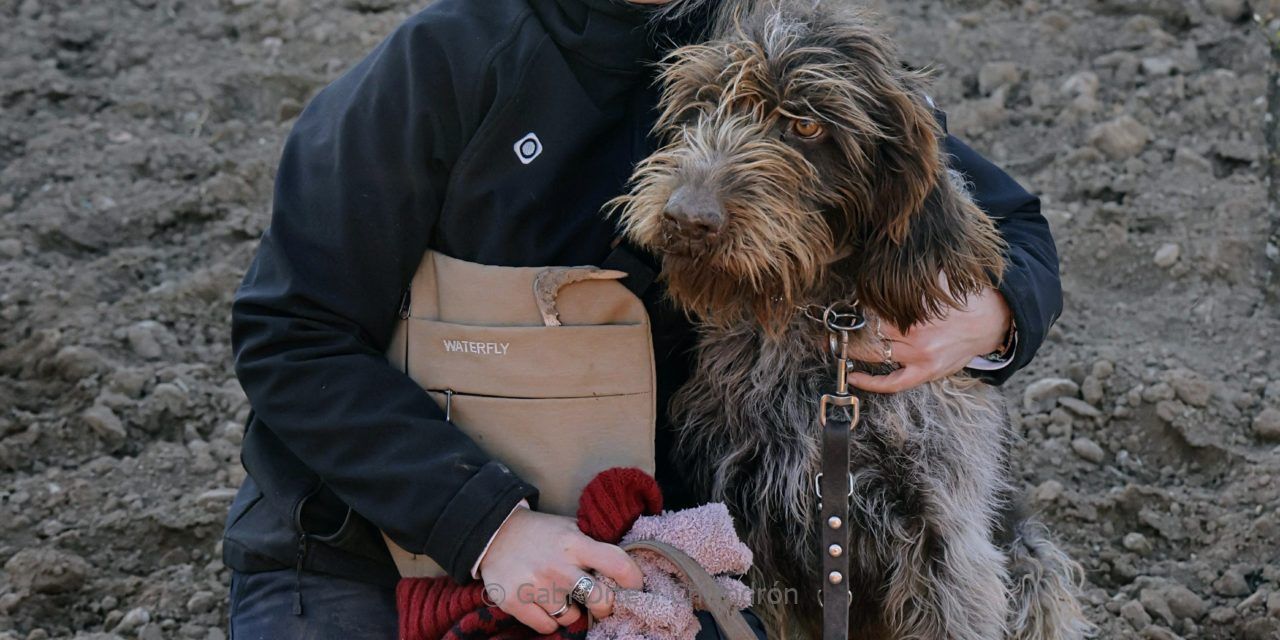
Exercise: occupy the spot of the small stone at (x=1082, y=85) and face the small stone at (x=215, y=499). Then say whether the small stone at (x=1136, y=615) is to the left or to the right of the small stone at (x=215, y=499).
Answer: left

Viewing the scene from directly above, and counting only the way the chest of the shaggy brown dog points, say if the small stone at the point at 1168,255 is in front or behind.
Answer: behind

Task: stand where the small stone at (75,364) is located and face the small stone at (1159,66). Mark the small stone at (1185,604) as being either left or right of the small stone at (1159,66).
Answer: right

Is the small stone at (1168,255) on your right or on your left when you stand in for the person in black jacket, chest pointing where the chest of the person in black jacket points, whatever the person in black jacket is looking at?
on your left

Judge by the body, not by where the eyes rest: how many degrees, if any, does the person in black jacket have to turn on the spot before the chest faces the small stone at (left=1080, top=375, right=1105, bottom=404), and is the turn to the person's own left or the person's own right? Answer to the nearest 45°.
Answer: approximately 90° to the person's own left

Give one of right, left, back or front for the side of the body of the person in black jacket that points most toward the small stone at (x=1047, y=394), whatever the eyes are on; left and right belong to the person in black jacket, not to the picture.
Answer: left

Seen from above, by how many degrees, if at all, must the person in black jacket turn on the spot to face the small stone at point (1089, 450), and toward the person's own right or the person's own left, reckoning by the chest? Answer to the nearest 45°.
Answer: approximately 90° to the person's own left

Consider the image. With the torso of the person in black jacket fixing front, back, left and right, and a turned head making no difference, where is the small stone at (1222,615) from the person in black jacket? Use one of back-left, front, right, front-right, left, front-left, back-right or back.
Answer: front-left

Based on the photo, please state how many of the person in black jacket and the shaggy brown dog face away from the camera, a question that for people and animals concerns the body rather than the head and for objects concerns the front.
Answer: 0

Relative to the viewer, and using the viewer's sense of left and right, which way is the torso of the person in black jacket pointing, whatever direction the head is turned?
facing the viewer and to the right of the viewer

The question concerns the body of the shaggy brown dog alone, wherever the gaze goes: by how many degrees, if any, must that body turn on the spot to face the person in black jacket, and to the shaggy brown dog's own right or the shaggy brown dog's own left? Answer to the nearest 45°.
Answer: approximately 45° to the shaggy brown dog's own right

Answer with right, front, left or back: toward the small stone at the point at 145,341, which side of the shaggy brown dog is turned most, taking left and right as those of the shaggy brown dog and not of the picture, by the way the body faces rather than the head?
right

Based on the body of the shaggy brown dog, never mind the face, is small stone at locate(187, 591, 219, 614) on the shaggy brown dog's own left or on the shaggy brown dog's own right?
on the shaggy brown dog's own right
